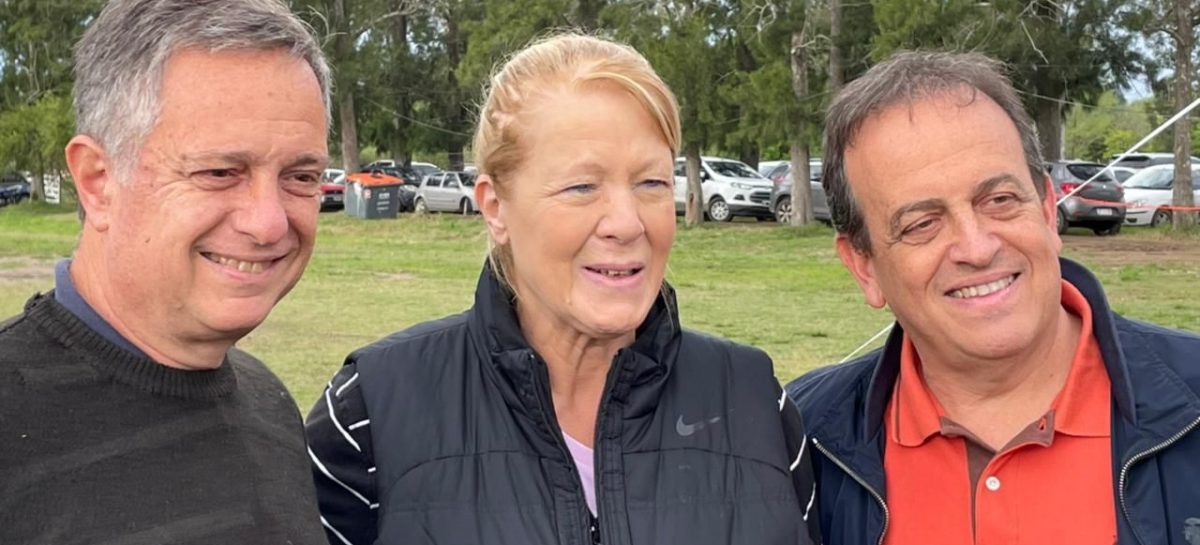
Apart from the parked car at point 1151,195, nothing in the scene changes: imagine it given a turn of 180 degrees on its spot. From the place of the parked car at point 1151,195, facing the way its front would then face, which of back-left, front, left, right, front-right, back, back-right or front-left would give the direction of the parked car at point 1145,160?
front-left

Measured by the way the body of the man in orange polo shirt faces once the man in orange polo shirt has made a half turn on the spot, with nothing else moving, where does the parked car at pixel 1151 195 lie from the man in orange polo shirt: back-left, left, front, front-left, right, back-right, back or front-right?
front

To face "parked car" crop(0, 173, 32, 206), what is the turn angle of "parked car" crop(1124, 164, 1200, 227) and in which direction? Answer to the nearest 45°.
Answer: approximately 45° to its right

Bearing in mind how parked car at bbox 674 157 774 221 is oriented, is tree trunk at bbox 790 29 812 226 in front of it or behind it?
in front

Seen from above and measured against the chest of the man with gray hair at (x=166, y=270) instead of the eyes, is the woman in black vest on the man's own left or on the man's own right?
on the man's own left

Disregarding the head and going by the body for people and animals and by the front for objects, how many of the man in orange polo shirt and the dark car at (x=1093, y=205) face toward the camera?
1

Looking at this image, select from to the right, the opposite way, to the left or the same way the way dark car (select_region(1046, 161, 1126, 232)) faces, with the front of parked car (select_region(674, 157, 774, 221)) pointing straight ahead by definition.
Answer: the opposite way

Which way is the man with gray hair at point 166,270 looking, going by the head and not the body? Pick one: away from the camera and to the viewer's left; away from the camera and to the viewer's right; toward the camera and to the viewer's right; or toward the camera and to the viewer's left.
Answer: toward the camera and to the viewer's right

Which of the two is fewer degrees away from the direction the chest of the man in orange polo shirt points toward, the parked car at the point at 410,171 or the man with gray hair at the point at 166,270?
the man with gray hair

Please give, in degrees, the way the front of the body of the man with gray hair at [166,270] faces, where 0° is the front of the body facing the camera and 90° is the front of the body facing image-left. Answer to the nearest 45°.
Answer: approximately 315°
